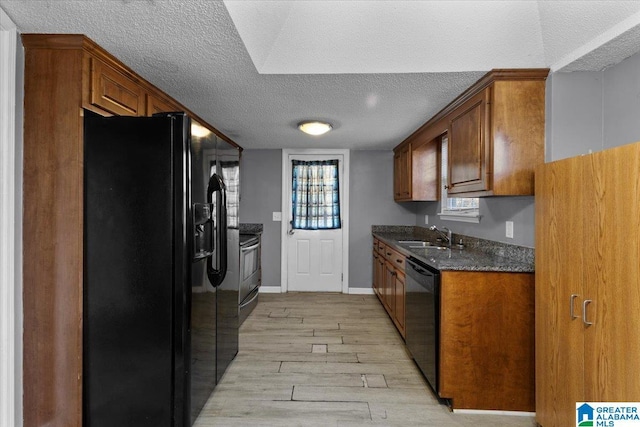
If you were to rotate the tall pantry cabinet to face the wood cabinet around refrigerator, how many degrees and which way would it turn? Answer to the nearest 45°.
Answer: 0° — it already faces it

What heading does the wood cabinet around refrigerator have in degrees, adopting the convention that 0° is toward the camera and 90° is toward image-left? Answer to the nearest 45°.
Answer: approximately 270°

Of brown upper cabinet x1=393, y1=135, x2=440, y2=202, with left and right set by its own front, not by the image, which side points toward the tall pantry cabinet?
left

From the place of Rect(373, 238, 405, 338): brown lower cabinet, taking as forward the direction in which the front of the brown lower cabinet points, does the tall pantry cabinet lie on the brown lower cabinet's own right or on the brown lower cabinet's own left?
on the brown lower cabinet's own left

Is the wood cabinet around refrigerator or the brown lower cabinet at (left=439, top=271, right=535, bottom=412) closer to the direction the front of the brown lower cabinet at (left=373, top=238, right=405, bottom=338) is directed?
the wood cabinet around refrigerator

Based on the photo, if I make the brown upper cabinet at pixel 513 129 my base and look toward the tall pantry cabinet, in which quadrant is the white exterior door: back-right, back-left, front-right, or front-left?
back-right

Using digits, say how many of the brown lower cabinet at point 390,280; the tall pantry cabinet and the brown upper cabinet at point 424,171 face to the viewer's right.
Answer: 0

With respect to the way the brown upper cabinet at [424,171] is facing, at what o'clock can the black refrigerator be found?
The black refrigerator is roughly at 10 o'clock from the brown upper cabinet.

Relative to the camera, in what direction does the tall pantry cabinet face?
facing the viewer and to the left of the viewer

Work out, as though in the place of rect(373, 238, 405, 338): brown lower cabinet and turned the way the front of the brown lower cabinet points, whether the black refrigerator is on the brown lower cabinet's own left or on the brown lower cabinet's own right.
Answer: on the brown lower cabinet's own left

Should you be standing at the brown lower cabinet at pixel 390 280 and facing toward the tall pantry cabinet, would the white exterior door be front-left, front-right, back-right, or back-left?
back-right

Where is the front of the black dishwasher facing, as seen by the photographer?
facing to the left of the viewer

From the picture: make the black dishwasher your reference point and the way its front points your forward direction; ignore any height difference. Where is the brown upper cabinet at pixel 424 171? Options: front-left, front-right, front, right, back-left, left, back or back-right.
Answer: right

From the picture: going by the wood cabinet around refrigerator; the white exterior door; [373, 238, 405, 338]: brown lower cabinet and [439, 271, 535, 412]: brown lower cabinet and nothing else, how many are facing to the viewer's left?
2

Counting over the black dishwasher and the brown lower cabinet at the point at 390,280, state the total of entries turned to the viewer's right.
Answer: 0

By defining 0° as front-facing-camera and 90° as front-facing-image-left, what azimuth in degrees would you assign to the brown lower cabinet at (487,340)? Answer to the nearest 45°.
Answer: approximately 90°

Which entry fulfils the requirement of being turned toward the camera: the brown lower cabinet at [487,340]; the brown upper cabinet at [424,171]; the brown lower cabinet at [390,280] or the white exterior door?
the white exterior door
